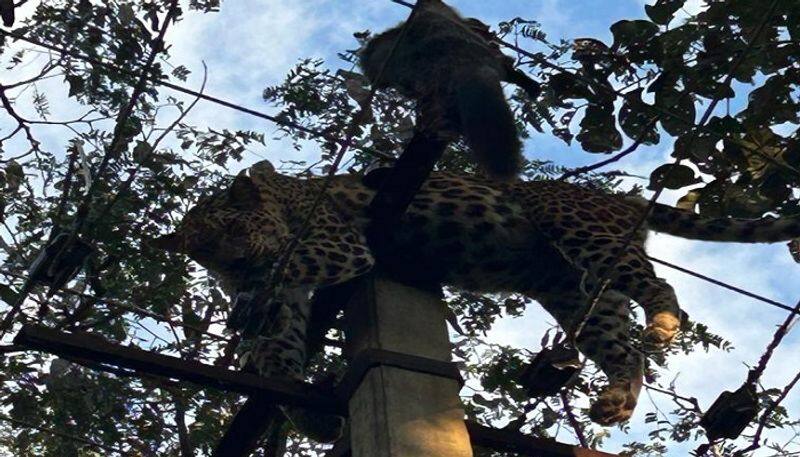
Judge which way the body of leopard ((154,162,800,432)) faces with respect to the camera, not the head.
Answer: to the viewer's left
